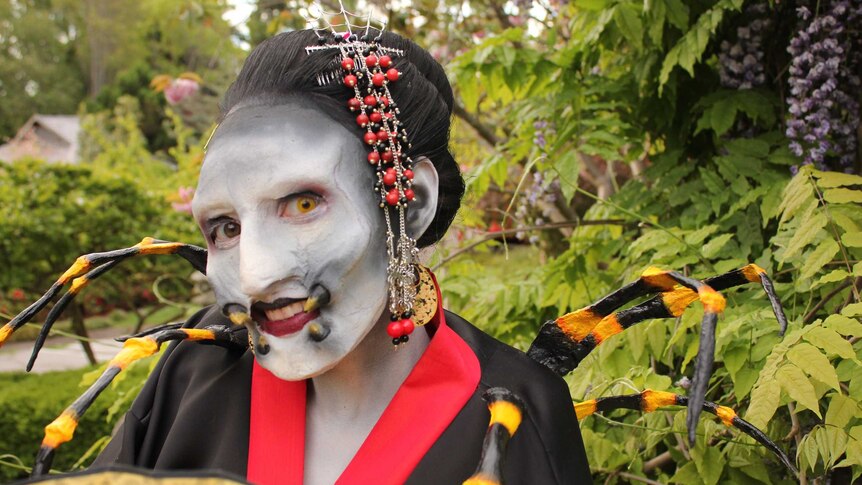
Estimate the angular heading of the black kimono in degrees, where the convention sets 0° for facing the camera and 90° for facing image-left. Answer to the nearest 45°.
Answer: approximately 0°

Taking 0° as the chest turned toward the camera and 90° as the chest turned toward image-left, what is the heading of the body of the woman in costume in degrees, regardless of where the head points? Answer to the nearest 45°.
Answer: approximately 45°

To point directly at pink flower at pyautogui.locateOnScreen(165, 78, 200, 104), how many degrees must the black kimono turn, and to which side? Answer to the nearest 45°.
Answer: approximately 180°

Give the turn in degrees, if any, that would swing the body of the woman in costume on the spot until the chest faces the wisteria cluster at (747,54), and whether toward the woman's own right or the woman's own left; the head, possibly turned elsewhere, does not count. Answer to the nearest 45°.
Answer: approximately 180°

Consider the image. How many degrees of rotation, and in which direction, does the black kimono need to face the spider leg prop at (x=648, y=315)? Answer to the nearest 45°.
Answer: approximately 90° to its left

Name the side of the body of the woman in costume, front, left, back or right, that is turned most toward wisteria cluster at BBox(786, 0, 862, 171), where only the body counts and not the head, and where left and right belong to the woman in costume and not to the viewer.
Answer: back

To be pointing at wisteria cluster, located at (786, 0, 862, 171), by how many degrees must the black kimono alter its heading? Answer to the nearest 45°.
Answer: approximately 135° to its left
